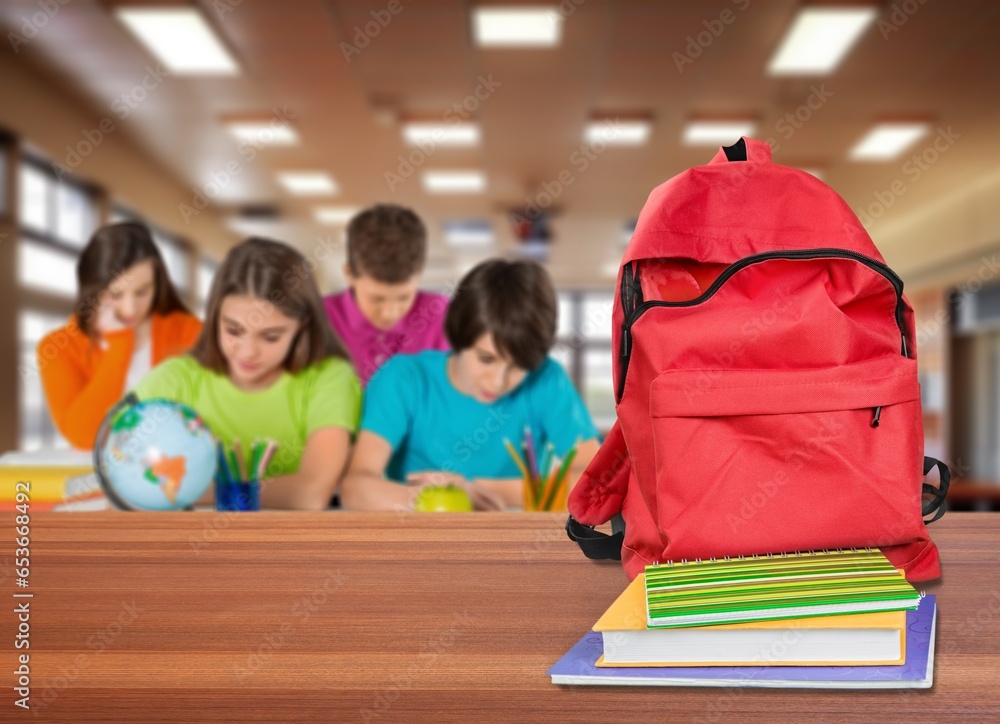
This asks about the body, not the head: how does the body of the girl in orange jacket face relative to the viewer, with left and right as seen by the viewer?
facing the viewer and to the right of the viewer

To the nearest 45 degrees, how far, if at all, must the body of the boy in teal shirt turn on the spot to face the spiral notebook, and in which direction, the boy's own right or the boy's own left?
0° — they already face it

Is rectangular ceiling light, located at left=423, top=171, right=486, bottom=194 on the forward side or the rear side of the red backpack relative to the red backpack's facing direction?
on the rear side

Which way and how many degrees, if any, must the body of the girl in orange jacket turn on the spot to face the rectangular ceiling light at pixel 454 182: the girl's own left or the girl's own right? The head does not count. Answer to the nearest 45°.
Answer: approximately 90° to the girl's own left

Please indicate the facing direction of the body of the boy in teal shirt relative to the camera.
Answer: toward the camera

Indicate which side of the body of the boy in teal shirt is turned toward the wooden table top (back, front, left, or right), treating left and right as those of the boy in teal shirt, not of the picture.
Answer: front

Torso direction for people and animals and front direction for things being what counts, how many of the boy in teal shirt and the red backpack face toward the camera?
2

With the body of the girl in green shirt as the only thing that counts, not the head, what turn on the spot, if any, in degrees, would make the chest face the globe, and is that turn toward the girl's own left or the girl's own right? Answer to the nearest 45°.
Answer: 0° — they already face it

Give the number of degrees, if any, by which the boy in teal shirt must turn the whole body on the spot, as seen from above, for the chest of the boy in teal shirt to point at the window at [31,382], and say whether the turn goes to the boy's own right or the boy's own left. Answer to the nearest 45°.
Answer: approximately 135° to the boy's own right

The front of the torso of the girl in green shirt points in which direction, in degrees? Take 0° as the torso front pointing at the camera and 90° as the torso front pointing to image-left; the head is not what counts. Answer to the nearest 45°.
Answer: approximately 0°

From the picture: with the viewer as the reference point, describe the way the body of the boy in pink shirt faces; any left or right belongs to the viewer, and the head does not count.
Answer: facing the viewer

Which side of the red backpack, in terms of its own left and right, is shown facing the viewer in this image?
front
